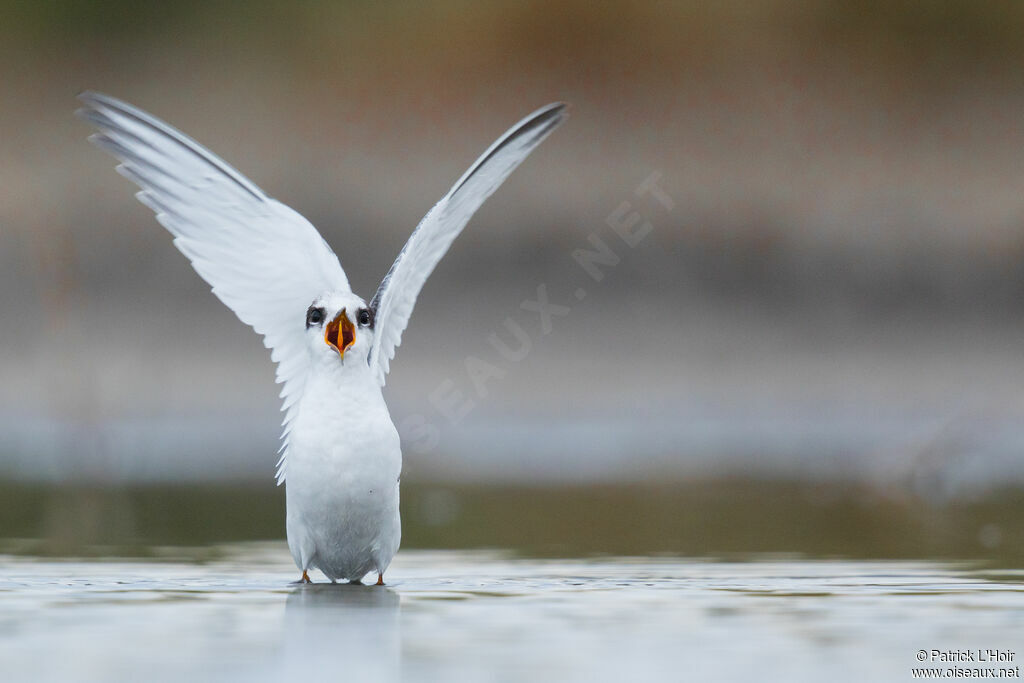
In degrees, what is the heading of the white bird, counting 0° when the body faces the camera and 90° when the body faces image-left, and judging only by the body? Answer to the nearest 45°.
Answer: approximately 0°
